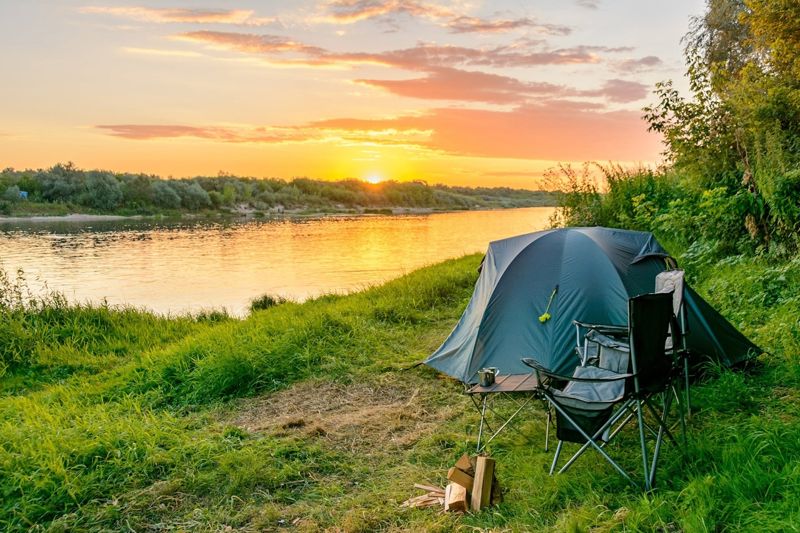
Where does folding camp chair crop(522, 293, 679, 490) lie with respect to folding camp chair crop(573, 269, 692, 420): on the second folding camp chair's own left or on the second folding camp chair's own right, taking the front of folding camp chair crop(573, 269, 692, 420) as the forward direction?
on the second folding camp chair's own left

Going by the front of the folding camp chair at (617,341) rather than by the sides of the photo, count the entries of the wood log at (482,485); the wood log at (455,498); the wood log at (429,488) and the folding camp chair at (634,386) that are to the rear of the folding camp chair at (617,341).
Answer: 0

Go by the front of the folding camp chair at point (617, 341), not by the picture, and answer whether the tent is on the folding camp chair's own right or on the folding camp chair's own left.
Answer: on the folding camp chair's own right

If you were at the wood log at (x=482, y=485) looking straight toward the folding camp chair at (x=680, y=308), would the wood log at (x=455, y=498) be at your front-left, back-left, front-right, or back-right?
back-left

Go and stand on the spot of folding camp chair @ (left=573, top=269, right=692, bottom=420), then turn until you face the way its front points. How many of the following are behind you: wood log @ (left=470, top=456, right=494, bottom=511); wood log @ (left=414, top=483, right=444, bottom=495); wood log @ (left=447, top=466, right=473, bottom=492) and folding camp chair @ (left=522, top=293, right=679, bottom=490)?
0

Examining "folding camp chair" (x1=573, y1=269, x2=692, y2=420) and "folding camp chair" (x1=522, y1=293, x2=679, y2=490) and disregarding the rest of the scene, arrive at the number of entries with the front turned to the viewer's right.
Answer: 0

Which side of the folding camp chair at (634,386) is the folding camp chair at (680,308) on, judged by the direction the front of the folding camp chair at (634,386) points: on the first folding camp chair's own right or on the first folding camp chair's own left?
on the first folding camp chair's own right

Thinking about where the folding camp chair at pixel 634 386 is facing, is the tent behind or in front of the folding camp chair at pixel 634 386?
in front

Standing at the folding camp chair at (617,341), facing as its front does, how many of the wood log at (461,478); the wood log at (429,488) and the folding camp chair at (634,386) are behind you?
0

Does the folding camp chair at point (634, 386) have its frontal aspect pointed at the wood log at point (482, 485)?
no

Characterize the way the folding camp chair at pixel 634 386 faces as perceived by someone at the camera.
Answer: facing away from the viewer and to the left of the viewer

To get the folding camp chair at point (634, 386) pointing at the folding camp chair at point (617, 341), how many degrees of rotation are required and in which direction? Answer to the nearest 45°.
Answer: approximately 45° to its right

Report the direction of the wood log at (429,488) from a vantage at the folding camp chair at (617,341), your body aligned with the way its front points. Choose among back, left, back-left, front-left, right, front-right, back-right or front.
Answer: front

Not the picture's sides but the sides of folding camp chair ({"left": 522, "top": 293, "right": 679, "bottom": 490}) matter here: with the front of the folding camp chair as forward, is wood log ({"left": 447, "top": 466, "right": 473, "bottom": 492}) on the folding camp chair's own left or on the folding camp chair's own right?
on the folding camp chair's own left

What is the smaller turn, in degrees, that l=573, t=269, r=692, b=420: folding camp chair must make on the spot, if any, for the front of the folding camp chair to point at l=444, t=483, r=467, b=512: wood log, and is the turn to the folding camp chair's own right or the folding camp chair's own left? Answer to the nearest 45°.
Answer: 0° — it already faces it

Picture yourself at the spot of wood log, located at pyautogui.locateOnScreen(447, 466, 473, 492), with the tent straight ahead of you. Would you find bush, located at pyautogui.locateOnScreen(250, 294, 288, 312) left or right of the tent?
left

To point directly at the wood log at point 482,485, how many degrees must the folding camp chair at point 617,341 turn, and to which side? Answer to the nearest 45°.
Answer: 0° — it already faces it

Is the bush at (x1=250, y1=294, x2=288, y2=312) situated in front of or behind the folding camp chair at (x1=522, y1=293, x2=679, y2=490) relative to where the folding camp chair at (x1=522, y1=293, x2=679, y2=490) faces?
in front

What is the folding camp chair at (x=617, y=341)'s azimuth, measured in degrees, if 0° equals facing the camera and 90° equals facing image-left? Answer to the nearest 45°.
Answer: approximately 45°
